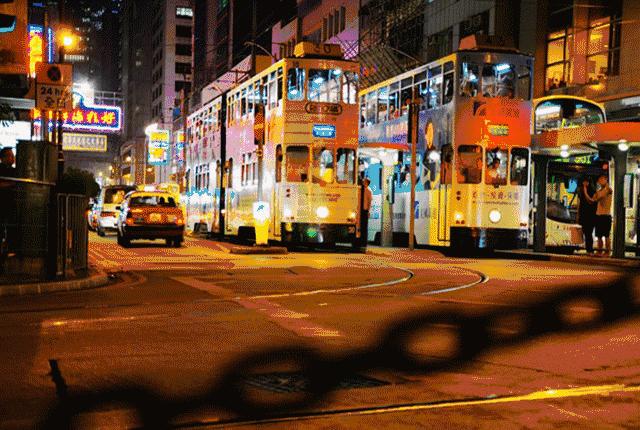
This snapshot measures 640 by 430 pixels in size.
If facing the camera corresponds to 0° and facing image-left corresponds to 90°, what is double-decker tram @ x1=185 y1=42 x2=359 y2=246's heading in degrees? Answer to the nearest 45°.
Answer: approximately 315°

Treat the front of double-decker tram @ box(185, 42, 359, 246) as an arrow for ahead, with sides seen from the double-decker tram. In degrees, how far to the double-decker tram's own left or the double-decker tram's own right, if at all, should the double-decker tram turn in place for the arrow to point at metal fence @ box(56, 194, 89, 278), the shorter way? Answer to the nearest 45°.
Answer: approximately 90° to the double-decker tram's own right

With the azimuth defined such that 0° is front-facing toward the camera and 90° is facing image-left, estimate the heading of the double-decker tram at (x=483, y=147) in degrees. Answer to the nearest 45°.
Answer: approximately 315°

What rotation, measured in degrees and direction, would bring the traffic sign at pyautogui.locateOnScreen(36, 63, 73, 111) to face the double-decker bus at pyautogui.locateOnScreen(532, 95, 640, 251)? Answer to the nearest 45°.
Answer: approximately 90° to its left

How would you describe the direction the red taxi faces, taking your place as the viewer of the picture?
facing away from the viewer
